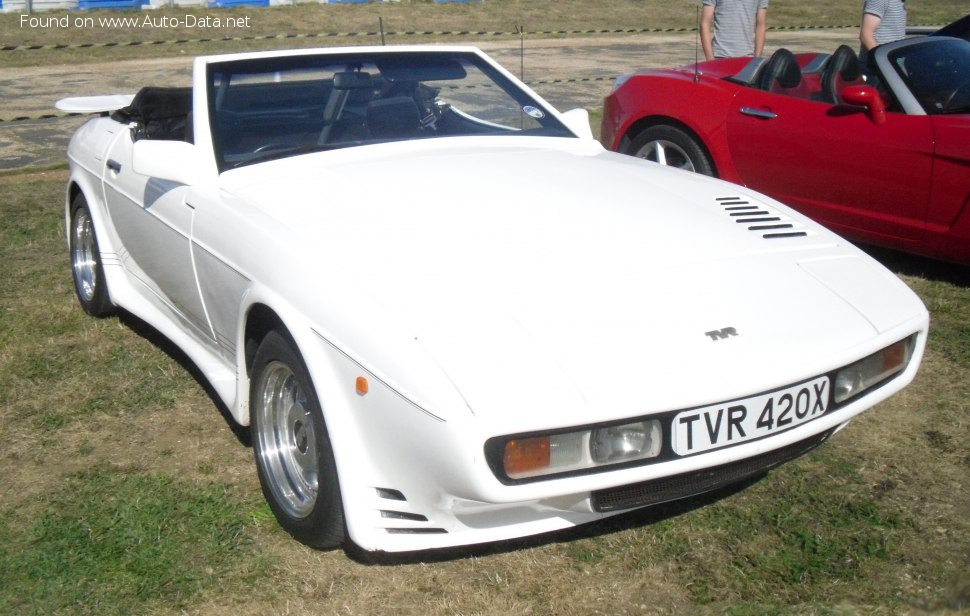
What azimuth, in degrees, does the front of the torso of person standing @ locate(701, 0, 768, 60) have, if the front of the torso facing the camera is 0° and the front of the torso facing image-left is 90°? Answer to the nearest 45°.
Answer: approximately 0°

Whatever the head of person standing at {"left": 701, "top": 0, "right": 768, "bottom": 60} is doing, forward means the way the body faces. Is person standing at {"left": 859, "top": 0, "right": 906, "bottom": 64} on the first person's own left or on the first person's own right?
on the first person's own left

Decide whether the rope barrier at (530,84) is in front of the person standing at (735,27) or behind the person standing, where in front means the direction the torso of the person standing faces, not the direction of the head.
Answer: behind

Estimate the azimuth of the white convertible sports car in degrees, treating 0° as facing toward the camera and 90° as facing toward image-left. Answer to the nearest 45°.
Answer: approximately 315°

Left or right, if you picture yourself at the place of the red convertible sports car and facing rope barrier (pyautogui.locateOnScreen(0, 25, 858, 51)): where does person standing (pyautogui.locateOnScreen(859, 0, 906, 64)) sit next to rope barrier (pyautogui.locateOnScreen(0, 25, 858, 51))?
right

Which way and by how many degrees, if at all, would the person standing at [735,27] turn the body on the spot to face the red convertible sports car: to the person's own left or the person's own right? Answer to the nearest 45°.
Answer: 0° — they already face it

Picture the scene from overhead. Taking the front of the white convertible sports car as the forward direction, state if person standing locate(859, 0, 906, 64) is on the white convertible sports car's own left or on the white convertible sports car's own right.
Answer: on the white convertible sports car's own left

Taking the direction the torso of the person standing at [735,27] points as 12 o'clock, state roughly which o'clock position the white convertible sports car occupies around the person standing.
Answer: The white convertible sports car is roughly at 12 o'clock from the person standing.

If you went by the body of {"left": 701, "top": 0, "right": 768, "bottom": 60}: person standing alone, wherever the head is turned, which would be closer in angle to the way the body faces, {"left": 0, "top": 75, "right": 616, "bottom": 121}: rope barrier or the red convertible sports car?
the red convertible sports car

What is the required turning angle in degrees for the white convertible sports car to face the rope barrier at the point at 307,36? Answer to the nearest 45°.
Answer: approximately 135° to its left

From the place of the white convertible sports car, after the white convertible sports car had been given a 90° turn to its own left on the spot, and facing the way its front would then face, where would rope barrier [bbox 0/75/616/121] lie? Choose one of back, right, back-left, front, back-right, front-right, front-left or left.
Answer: front-left

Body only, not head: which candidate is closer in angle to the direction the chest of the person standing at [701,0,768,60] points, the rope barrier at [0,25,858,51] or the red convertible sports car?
the red convertible sports car
